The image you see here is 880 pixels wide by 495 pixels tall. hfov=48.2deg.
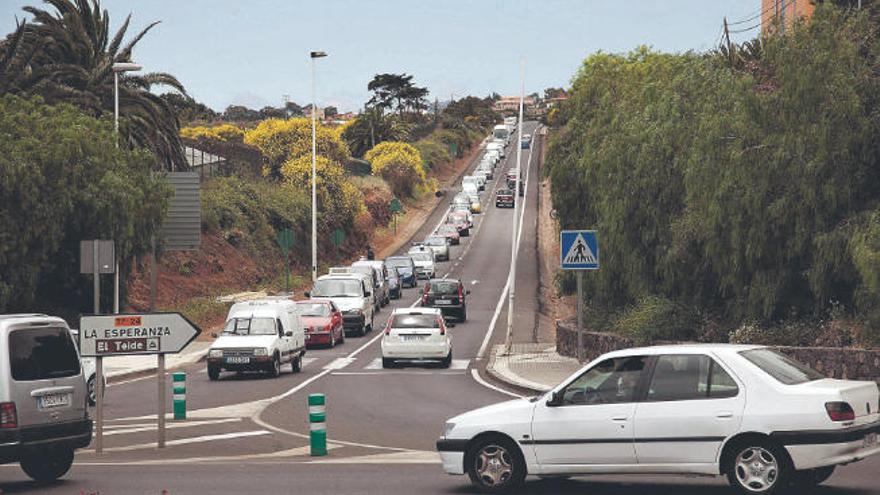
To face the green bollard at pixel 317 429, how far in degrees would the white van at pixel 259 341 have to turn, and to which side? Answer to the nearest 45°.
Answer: approximately 45° to its left

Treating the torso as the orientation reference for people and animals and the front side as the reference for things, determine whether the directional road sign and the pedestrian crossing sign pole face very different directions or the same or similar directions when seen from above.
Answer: same or similar directions

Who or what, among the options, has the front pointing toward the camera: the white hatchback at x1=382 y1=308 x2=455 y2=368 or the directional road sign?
the directional road sign

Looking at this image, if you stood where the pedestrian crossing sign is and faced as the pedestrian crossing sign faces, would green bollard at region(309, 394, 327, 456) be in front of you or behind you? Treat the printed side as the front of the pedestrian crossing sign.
in front

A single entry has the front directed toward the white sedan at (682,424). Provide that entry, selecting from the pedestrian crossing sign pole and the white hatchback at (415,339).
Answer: the pedestrian crossing sign pole

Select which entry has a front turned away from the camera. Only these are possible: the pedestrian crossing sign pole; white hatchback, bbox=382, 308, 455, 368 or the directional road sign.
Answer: the white hatchback

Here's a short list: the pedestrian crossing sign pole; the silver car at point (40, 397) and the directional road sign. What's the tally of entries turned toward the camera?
2

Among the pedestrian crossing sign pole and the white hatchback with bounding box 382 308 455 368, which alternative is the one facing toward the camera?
the pedestrian crossing sign pole

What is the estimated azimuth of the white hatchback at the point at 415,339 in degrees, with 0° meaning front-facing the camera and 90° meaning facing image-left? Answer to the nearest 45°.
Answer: approximately 180°

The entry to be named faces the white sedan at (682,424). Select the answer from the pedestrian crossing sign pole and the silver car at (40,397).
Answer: the pedestrian crossing sign pole

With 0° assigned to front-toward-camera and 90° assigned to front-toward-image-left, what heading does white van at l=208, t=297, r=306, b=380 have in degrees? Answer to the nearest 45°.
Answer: approximately 45°

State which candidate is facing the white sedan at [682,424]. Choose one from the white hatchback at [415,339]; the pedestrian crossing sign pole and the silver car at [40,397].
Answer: the pedestrian crossing sign pole

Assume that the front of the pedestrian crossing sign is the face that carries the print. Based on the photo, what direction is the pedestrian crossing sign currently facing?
toward the camera

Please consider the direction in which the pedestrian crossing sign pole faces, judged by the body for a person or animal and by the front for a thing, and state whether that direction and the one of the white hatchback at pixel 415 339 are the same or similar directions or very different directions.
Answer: very different directions

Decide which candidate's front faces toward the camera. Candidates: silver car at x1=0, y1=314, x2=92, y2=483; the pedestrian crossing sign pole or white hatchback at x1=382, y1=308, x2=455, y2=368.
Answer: the pedestrian crossing sign pole
